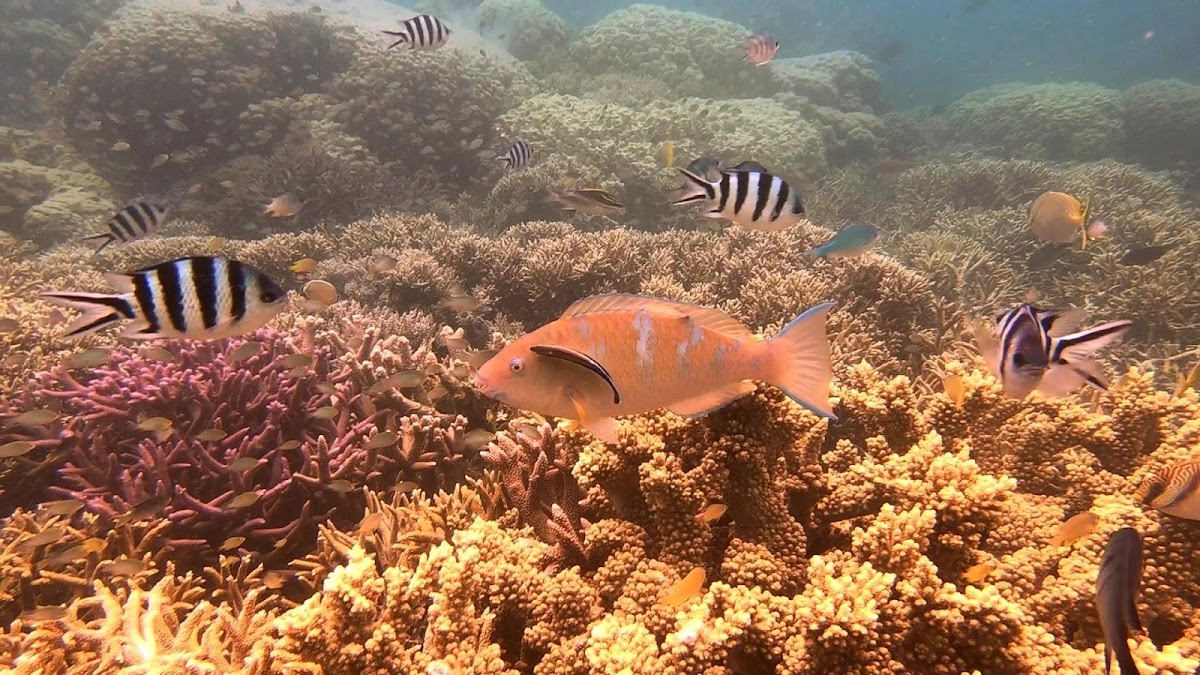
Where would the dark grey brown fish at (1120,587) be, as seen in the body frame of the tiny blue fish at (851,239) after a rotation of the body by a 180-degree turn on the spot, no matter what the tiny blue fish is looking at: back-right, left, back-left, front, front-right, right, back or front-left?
left

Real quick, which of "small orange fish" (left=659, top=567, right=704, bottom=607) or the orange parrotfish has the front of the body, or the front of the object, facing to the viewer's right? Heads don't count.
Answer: the small orange fish

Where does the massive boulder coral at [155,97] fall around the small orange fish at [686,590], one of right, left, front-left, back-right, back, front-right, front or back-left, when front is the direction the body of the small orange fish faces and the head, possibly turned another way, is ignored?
back-left

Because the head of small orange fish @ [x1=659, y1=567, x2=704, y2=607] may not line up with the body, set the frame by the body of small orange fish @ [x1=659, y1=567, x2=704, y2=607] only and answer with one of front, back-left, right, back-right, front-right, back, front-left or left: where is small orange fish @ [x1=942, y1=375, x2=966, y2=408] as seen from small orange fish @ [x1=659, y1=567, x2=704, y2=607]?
front-left

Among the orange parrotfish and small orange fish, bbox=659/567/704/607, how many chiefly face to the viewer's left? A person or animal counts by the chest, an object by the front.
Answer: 1

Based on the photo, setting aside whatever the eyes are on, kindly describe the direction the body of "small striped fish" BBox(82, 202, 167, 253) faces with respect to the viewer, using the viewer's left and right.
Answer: facing to the right of the viewer

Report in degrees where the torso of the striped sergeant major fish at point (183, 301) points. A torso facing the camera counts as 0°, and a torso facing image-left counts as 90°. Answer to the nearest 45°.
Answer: approximately 270°

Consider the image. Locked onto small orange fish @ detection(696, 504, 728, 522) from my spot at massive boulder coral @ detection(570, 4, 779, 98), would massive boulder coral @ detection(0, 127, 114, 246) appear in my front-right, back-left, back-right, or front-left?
front-right

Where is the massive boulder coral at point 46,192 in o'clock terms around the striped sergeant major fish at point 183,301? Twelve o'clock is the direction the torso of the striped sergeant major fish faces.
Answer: The massive boulder coral is roughly at 9 o'clock from the striped sergeant major fish.

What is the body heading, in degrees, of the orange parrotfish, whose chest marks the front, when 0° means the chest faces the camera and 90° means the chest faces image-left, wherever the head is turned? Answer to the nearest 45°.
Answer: approximately 90°
